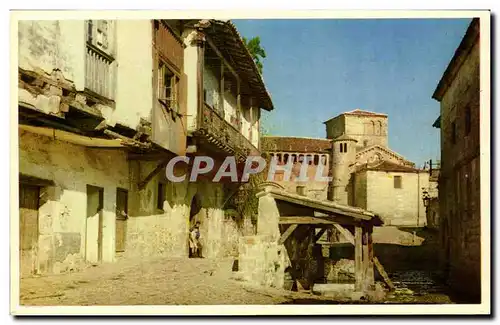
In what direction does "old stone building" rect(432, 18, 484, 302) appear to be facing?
to the viewer's left

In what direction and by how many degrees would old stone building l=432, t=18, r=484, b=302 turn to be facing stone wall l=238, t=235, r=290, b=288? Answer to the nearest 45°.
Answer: approximately 45° to its left

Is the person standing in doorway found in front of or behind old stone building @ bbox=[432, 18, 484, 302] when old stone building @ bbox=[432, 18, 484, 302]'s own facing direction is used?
in front

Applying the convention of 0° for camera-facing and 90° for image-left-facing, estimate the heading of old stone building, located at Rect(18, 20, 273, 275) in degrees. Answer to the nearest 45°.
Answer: approximately 315°

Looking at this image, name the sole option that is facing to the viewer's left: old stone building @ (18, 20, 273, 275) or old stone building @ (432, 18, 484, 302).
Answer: old stone building @ (432, 18, 484, 302)

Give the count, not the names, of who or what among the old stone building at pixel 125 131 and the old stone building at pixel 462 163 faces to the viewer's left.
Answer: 1

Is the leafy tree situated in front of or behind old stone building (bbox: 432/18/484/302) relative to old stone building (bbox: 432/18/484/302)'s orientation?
in front

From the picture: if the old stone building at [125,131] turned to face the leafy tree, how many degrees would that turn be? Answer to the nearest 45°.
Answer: approximately 45° to its left
